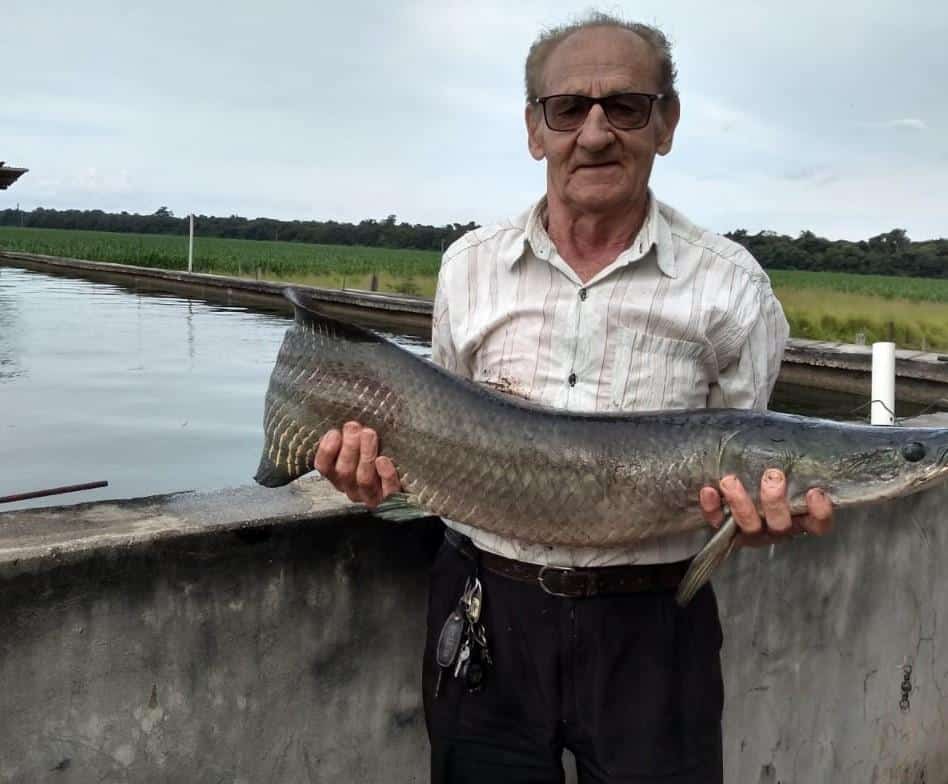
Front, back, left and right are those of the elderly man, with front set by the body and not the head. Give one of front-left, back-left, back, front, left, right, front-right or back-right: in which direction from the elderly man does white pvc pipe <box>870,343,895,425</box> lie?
back-left

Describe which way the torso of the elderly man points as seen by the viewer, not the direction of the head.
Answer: toward the camera
